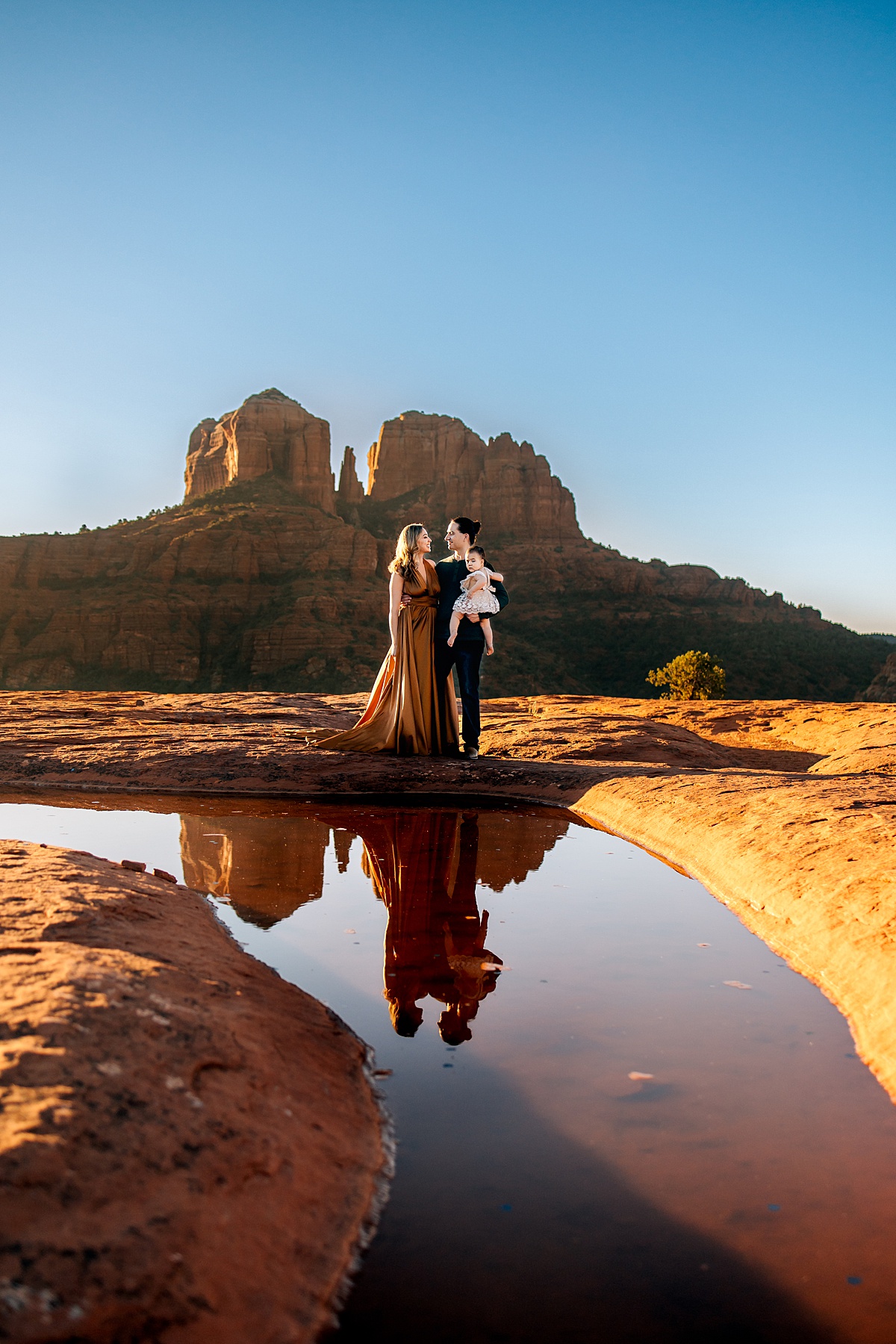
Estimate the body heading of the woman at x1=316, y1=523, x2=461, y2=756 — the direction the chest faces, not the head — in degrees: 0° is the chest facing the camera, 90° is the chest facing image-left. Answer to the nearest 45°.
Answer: approximately 315°

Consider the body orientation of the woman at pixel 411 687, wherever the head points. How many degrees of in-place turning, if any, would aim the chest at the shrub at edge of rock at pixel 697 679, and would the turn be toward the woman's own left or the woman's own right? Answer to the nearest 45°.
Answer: approximately 90° to the woman's own left

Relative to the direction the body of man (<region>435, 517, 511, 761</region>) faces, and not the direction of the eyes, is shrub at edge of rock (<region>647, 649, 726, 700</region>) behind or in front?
behind

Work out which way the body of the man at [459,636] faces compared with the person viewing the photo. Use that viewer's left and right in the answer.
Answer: facing the viewer and to the left of the viewer

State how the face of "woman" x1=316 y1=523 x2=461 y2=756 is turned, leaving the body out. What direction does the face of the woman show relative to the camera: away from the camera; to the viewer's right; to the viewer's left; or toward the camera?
to the viewer's right

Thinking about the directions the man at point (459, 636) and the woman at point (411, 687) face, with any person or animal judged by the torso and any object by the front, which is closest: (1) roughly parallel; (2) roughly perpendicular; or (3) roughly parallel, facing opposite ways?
roughly perpendicular

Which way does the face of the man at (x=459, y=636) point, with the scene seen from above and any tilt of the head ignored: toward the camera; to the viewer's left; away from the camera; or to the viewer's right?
to the viewer's left

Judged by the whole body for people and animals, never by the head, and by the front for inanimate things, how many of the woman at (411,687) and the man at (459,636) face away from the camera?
0
